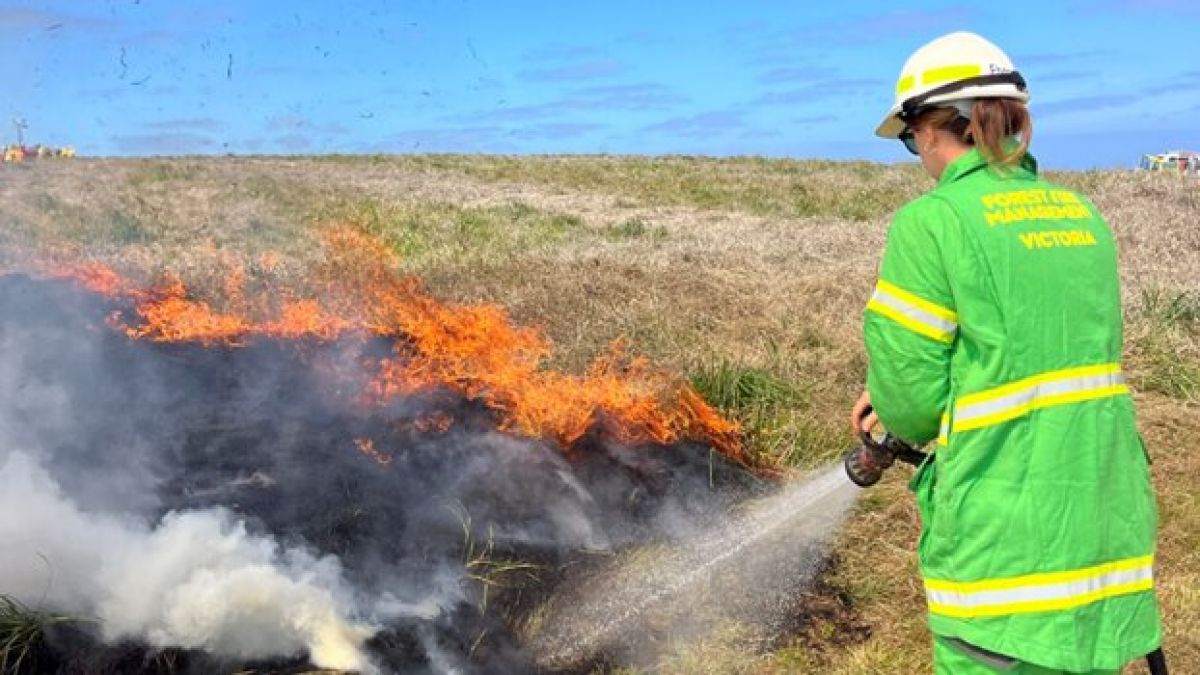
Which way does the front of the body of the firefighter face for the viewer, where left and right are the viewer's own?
facing away from the viewer and to the left of the viewer

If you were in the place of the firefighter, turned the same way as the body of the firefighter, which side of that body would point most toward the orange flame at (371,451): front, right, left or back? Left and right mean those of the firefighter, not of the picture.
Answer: front

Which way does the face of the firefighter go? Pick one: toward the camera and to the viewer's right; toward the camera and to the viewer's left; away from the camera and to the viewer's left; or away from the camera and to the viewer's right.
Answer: away from the camera and to the viewer's left

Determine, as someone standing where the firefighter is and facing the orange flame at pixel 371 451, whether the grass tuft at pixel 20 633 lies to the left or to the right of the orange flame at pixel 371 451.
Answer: left

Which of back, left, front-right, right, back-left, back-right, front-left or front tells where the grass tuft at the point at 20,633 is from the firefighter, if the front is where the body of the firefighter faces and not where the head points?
front-left

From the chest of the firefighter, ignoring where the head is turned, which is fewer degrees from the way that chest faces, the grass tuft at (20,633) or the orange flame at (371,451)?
the orange flame
